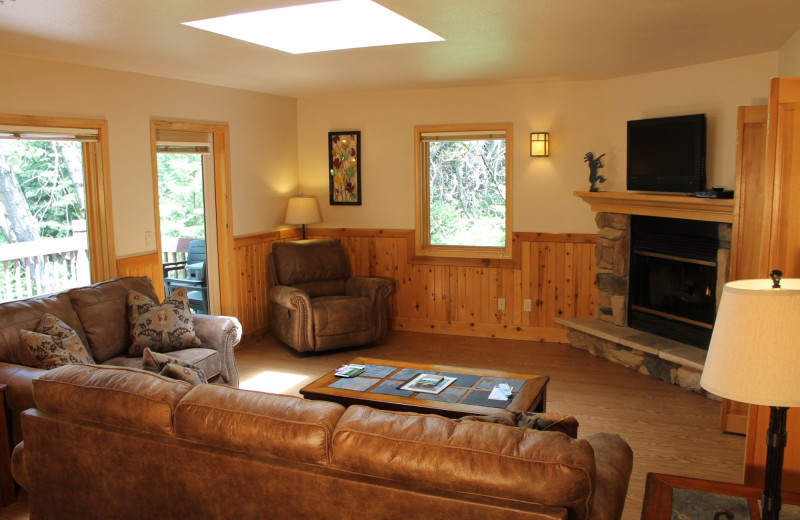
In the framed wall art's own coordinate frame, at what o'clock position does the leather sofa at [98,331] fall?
The leather sofa is roughly at 1 o'clock from the framed wall art.

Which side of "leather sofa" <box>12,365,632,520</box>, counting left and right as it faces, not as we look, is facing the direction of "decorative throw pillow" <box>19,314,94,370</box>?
left

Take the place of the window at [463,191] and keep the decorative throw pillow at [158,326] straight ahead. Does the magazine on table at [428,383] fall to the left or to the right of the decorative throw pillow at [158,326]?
left

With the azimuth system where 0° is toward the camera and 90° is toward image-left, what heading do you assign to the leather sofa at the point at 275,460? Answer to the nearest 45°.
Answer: approximately 225°

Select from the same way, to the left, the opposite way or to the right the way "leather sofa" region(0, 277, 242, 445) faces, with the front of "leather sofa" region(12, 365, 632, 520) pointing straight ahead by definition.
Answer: to the right

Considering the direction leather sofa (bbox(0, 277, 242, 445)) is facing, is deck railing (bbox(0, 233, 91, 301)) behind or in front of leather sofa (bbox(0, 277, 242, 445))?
behind

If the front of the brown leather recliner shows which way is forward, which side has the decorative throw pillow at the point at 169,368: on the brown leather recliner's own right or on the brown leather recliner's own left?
on the brown leather recliner's own right

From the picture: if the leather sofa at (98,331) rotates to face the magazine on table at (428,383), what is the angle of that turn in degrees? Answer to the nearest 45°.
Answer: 0° — it already faces it

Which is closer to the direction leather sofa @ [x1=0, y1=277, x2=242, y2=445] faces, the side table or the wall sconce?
the side table

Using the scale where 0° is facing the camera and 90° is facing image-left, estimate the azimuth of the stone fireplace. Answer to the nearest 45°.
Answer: approximately 45°

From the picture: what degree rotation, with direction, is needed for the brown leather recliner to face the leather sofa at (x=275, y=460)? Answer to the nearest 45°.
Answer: approximately 45° to its right

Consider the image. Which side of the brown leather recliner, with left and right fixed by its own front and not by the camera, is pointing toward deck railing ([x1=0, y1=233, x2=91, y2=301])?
right

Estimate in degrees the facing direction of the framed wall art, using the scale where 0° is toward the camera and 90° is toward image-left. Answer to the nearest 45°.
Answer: approximately 0°

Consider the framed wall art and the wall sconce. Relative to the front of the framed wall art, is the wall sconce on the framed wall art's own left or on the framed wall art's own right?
on the framed wall art's own left

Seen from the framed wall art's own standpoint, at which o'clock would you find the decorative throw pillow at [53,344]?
The decorative throw pillow is roughly at 1 o'clock from the framed wall art.

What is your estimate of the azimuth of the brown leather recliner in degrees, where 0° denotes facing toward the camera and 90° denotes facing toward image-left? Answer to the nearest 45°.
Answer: approximately 315°

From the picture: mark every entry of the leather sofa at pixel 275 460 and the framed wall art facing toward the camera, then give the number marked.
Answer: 1
